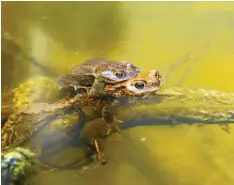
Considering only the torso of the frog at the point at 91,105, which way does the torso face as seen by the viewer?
to the viewer's right
